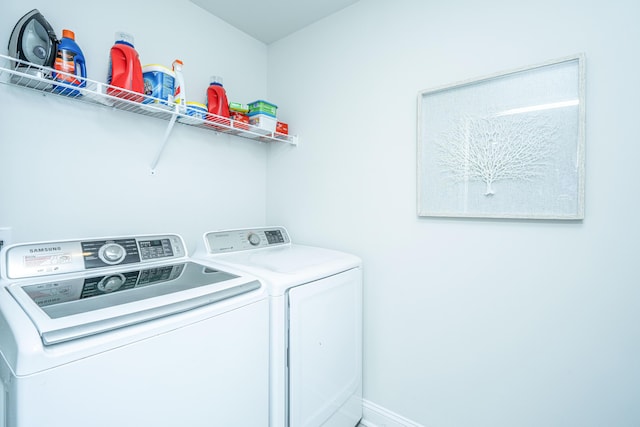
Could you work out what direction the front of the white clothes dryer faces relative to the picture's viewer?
facing the viewer and to the right of the viewer

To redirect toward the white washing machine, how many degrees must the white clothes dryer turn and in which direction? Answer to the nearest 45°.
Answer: approximately 90° to its right

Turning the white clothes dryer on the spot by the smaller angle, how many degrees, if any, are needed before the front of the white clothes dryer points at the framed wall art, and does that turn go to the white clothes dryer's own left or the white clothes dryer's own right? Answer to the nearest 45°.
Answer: approximately 45° to the white clothes dryer's own left

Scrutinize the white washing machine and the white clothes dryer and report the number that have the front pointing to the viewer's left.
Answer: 0
